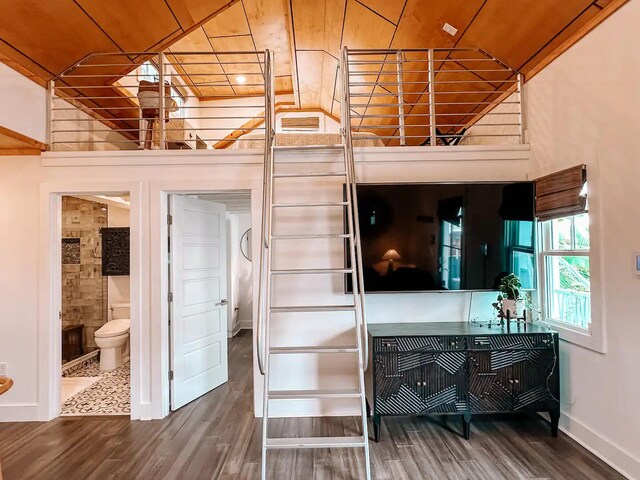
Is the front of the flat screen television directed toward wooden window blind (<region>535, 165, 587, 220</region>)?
no

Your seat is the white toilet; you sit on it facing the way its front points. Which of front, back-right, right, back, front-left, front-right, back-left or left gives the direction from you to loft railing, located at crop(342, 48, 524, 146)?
left

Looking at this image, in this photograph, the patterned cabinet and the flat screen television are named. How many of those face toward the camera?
2

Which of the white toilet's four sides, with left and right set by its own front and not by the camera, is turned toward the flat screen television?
left

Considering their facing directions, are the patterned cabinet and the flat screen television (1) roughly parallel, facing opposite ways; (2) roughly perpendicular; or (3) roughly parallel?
roughly parallel

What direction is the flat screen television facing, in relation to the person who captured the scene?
facing the viewer

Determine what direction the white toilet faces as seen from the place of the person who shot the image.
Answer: facing the viewer and to the left of the viewer

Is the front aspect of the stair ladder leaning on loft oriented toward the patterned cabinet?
no

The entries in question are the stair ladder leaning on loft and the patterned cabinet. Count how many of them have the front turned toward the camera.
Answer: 2

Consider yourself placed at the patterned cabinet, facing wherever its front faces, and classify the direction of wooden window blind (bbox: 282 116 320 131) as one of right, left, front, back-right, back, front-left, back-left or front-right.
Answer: back-right

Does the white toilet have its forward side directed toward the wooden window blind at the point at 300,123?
no

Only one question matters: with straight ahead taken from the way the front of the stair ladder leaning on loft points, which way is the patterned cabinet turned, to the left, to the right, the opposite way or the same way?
the same way

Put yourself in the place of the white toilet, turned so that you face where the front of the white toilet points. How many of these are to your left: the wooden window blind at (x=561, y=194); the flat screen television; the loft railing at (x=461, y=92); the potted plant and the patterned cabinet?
5

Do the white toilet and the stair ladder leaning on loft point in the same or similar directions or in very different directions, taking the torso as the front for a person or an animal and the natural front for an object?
same or similar directions

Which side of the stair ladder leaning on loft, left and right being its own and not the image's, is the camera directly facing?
front

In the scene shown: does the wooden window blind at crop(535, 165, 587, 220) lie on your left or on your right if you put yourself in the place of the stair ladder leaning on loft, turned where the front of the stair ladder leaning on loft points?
on your left

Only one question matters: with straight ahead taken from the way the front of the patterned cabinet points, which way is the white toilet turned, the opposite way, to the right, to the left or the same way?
the same way

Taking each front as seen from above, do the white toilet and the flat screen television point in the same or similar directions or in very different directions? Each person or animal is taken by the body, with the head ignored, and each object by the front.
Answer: same or similar directions
